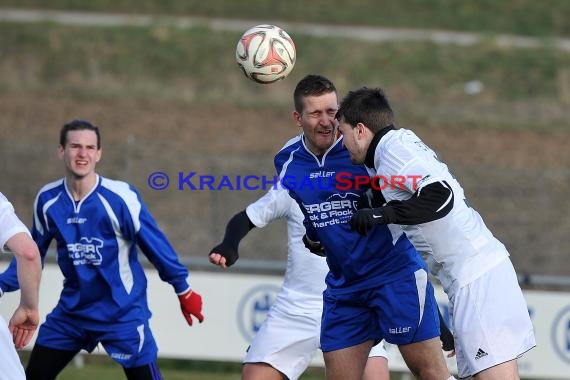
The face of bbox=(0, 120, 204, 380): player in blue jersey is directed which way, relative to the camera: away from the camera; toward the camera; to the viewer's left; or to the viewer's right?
toward the camera

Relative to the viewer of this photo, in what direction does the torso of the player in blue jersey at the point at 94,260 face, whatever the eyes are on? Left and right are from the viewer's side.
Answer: facing the viewer

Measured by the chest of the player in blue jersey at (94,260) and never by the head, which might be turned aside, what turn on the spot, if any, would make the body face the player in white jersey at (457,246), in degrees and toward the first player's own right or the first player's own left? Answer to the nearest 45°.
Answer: approximately 45° to the first player's own left

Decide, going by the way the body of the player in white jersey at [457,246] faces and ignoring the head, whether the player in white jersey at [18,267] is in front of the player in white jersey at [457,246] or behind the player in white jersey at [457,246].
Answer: in front

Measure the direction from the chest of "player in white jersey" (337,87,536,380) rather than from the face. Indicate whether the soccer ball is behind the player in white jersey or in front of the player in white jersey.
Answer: in front

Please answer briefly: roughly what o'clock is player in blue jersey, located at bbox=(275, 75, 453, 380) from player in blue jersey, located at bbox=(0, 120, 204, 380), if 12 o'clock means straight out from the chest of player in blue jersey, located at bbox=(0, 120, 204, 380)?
player in blue jersey, located at bbox=(275, 75, 453, 380) is roughly at 10 o'clock from player in blue jersey, located at bbox=(0, 120, 204, 380).

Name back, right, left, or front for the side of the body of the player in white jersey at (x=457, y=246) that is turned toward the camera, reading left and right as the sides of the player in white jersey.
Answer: left

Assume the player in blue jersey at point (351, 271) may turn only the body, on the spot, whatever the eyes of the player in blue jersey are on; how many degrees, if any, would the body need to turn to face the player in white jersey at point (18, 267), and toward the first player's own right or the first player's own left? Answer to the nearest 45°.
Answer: approximately 45° to the first player's own right

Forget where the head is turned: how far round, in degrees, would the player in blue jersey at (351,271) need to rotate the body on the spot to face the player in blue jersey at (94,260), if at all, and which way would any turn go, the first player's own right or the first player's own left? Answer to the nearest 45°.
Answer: approximately 90° to the first player's own right

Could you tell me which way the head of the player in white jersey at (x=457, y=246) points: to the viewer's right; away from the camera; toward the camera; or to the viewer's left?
to the viewer's left
